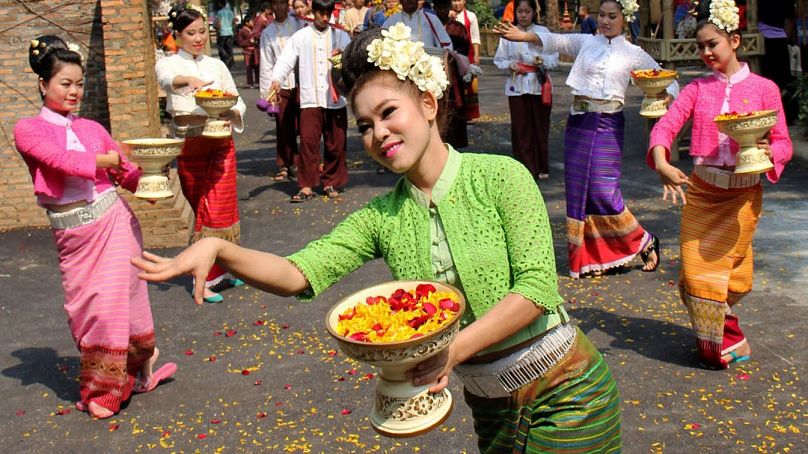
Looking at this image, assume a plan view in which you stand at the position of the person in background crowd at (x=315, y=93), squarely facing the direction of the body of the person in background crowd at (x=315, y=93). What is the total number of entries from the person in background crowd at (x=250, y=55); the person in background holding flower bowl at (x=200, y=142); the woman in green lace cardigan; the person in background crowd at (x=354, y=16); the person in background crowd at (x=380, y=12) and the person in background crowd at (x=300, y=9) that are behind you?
4

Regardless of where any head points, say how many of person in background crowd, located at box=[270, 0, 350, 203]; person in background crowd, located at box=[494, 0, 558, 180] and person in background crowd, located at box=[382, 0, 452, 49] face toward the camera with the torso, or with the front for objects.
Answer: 3

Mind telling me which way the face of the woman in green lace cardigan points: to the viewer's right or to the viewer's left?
to the viewer's left

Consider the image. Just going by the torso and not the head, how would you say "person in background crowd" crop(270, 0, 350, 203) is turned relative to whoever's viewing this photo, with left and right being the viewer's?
facing the viewer

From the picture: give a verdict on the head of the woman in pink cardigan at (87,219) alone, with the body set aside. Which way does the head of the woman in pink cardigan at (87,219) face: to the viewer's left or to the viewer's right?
to the viewer's right

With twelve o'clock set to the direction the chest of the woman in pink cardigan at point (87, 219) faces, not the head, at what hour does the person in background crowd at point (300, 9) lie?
The person in background crowd is roughly at 8 o'clock from the woman in pink cardigan.

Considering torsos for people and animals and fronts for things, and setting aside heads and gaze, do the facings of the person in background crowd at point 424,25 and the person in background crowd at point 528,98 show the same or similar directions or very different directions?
same or similar directions

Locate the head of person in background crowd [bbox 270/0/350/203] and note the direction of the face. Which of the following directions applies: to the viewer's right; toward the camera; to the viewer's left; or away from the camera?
toward the camera

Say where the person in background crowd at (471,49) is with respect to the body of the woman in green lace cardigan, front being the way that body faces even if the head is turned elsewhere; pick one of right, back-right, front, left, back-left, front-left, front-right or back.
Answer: back-right

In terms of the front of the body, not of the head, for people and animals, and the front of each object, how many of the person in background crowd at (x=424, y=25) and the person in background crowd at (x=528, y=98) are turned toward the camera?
2

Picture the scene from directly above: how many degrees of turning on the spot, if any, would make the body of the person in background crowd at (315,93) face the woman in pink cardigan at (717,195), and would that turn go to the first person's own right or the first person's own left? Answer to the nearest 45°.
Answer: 0° — they already face them

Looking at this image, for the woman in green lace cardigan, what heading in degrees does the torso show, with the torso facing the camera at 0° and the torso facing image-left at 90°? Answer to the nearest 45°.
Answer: approximately 45°

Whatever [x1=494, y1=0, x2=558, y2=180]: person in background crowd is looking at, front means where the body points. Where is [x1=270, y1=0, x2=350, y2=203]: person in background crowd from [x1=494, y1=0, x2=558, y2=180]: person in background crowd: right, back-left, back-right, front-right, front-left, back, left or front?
right

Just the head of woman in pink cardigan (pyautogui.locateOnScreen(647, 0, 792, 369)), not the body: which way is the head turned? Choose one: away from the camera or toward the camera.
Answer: toward the camera
